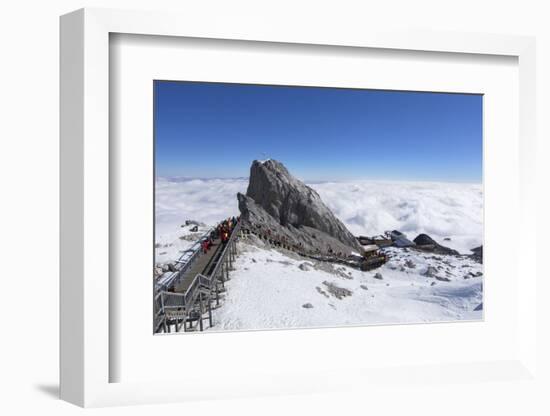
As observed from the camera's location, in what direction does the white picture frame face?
facing the viewer and to the right of the viewer
